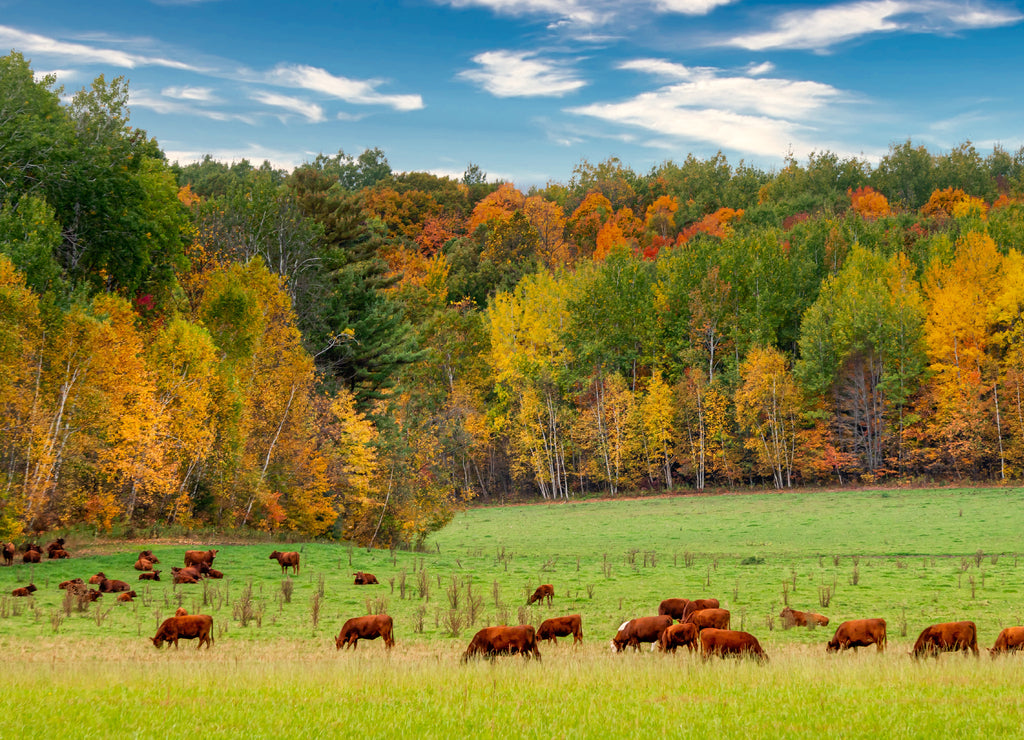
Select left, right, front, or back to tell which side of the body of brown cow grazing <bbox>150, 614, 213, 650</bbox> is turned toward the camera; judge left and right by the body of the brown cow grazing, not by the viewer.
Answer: left

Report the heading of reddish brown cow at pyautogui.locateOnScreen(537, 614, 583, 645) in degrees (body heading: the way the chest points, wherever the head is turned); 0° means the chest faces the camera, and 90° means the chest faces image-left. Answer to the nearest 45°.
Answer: approximately 90°

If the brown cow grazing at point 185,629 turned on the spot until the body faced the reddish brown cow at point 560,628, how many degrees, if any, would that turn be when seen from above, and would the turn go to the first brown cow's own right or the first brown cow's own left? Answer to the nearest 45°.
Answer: approximately 180°

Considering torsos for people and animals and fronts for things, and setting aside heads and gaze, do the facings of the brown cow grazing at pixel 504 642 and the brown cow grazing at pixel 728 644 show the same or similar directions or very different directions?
very different directions

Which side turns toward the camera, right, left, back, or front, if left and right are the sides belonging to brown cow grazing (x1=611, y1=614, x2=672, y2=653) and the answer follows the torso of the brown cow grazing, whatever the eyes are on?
left

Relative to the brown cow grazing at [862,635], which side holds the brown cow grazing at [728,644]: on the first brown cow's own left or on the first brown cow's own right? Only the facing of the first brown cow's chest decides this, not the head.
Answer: on the first brown cow's own left

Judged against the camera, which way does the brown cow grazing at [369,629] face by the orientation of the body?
to the viewer's left

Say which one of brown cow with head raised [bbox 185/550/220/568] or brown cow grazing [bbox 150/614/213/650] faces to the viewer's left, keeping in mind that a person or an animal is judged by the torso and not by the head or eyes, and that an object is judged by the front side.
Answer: brown cow grazing [bbox 150/614/213/650]

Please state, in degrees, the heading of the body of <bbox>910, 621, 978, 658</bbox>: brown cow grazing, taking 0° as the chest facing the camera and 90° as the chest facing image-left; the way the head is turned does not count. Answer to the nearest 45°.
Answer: approximately 90°

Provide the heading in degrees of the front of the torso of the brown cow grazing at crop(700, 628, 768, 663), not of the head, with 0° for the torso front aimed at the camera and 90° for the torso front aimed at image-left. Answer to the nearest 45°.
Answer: approximately 270°
